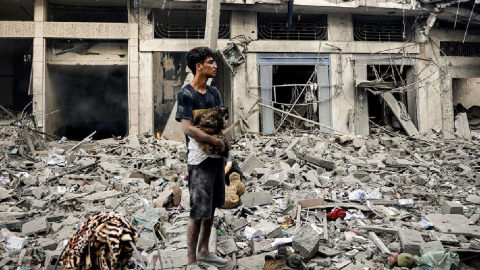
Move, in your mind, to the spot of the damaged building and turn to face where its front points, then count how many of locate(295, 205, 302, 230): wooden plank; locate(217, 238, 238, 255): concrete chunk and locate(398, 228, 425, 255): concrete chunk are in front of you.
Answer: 3

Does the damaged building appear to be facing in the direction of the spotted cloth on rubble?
yes

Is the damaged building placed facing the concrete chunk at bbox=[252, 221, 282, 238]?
yes

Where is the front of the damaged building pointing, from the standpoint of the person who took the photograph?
facing the viewer

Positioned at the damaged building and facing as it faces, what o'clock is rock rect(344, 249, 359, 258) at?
The rock is roughly at 12 o'clock from the damaged building.

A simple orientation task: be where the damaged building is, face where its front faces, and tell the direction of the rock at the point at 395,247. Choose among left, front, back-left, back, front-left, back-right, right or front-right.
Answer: front

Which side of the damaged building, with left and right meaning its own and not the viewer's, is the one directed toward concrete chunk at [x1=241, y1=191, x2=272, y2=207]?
front

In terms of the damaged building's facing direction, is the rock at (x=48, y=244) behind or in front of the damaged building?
in front

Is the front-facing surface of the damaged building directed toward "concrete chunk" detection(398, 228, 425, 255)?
yes

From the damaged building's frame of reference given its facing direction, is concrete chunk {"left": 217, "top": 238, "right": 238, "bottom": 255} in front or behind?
in front

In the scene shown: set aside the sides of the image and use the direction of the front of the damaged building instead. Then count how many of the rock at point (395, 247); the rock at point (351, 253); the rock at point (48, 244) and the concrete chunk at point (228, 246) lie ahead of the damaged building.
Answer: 4

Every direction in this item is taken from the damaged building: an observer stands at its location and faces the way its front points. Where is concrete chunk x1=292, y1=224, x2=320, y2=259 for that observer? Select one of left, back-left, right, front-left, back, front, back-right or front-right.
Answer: front

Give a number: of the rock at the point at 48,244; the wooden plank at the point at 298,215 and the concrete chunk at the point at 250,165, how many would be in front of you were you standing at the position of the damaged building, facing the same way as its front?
3

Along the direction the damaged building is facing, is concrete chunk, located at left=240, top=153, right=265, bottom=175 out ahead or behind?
ahead
